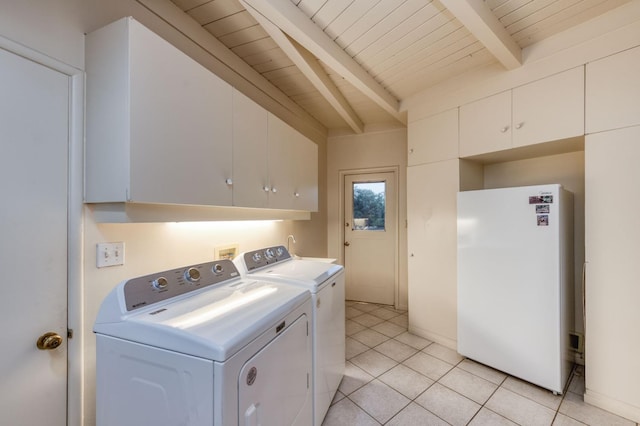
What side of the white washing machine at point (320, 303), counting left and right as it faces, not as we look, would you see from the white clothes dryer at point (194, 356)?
right

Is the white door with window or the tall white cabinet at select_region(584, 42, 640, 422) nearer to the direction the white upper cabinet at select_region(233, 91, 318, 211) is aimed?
the tall white cabinet

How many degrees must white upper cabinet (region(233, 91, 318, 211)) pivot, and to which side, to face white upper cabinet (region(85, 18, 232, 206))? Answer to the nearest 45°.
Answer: approximately 90° to its right

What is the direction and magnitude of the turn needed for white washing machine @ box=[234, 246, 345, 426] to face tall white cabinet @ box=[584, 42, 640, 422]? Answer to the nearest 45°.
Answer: approximately 45° to its left

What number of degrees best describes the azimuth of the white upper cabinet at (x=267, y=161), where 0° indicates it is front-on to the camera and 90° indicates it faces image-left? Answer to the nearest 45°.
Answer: approximately 315°

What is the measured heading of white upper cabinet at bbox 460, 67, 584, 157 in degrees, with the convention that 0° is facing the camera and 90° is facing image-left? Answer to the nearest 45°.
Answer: approximately 45°

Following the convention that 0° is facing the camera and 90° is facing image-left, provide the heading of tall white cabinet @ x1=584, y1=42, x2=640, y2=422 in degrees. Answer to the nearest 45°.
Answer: approximately 45°

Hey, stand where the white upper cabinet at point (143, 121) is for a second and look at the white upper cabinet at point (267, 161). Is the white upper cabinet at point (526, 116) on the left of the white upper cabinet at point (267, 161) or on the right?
right
